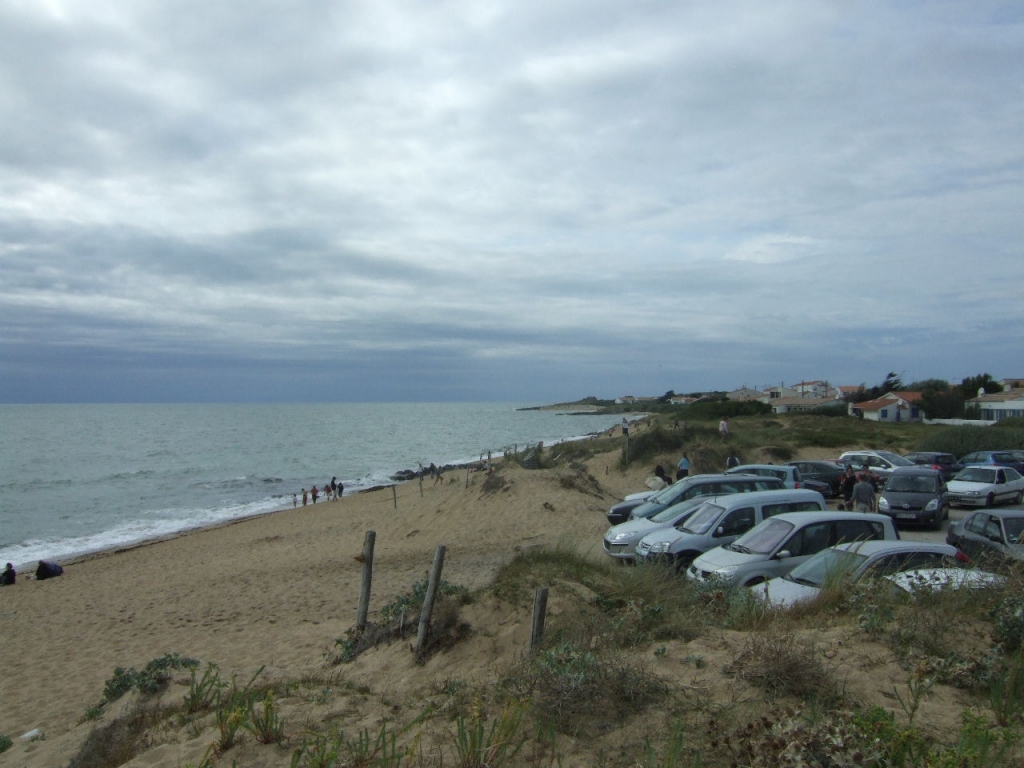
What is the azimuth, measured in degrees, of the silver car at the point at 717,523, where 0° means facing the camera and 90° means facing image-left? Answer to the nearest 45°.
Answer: approximately 45°

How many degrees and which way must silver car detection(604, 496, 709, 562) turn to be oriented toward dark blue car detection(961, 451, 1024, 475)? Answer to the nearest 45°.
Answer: approximately 180°

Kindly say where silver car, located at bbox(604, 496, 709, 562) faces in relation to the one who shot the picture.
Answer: facing the viewer and to the left of the viewer

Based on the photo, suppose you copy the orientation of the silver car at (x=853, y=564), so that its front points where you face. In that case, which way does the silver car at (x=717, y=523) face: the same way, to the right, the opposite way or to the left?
the same way

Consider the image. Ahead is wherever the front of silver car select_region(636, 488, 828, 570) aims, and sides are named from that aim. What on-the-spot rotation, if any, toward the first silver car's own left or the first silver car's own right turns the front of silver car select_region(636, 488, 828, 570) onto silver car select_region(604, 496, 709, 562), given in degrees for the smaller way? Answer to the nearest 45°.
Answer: approximately 90° to the first silver car's own right

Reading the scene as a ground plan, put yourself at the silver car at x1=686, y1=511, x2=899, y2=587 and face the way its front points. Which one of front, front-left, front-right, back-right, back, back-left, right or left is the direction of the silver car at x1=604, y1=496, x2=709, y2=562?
right

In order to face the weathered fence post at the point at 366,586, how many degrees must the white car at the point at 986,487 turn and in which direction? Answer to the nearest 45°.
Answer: approximately 45° to its left

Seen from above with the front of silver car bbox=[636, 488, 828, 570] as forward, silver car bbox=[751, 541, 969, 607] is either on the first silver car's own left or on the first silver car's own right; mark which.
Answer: on the first silver car's own left

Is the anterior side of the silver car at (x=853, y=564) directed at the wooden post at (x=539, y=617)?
yes

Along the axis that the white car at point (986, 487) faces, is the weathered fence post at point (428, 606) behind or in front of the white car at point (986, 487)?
in front

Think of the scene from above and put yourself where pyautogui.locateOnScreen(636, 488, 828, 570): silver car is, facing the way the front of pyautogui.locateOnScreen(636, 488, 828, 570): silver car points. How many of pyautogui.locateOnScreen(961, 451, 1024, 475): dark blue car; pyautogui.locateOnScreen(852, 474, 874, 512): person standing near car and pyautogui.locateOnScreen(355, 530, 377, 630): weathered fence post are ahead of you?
1

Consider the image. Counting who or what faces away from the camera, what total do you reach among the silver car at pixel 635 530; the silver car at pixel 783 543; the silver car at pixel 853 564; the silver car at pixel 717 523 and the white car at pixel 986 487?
0

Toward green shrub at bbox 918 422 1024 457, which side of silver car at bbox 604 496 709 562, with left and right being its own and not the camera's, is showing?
back

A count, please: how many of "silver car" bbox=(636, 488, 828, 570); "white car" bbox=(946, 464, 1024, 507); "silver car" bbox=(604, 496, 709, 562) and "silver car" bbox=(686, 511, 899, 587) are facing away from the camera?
0

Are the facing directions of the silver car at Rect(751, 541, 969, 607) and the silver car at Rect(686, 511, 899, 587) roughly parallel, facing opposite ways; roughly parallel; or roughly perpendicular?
roughly parallel

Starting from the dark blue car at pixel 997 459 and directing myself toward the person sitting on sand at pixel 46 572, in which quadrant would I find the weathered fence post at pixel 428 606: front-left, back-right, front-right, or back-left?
front-left

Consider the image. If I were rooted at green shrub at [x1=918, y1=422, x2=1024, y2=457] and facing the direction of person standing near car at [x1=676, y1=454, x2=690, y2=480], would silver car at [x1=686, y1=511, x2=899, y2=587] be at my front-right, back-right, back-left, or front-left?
front-left

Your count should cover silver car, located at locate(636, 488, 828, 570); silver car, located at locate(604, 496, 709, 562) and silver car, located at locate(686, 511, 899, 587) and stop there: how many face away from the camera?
0

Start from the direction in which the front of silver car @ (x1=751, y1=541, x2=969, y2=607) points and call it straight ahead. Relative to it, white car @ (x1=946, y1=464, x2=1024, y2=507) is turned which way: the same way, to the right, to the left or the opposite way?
the same way

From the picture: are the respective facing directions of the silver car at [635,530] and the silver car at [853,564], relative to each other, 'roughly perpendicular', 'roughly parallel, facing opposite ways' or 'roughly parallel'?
roughly parallel

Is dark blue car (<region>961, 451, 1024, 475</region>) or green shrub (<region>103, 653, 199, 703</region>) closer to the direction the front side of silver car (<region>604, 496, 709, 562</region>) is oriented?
the green shrub

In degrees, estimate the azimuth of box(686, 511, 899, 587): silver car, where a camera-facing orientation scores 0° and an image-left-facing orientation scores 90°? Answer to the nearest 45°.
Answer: approximately 45°
